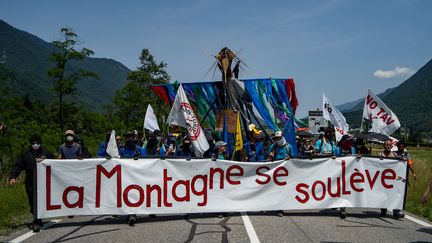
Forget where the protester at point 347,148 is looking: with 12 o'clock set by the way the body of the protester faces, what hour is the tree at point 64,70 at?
The tree is roughly at 4 o'clock from the protester.

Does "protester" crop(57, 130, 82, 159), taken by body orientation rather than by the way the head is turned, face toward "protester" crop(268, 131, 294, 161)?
no

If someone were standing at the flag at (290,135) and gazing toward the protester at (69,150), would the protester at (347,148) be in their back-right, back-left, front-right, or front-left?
back-left

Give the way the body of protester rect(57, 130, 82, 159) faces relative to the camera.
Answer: toward the camera

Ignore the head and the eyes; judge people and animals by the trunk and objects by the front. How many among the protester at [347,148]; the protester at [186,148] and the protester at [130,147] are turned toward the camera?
3

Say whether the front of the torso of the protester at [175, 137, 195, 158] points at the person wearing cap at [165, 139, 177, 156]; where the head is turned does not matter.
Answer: no

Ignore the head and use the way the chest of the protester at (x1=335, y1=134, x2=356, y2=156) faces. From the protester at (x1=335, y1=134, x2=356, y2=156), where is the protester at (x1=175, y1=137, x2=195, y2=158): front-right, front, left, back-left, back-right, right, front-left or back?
right

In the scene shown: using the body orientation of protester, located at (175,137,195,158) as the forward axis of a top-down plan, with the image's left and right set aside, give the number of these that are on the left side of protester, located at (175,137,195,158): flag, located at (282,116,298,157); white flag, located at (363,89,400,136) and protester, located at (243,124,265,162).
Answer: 3

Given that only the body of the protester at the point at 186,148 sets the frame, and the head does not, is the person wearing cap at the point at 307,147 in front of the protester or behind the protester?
behind

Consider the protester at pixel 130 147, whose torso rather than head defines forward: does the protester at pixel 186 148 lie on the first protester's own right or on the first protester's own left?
on the first protester's own left

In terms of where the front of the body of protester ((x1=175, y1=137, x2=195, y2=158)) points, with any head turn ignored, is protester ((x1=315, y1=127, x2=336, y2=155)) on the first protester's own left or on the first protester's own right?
on the first protester's own left

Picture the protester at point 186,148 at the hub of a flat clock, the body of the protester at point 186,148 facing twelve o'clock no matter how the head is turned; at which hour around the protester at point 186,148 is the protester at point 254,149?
the protester at point 254,149 is roughly at 9 o'clock from the protester at point 186,148.

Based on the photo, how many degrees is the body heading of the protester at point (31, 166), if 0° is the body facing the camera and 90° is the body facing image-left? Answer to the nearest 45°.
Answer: approximately 0°

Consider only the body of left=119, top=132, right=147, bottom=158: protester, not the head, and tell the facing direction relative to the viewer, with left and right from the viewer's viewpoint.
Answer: facing the viewer

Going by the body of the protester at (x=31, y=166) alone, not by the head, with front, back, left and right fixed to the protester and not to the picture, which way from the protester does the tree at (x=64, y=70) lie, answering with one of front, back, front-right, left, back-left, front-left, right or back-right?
back

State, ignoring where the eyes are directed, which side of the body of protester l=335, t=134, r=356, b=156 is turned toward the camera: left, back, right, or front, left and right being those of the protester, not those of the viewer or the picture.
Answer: front

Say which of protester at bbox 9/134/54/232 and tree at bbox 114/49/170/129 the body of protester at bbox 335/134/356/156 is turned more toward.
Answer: the protester
